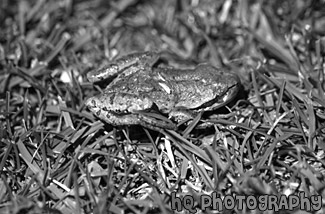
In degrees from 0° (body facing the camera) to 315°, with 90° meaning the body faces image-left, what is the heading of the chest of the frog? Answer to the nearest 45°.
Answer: approximately 270°
